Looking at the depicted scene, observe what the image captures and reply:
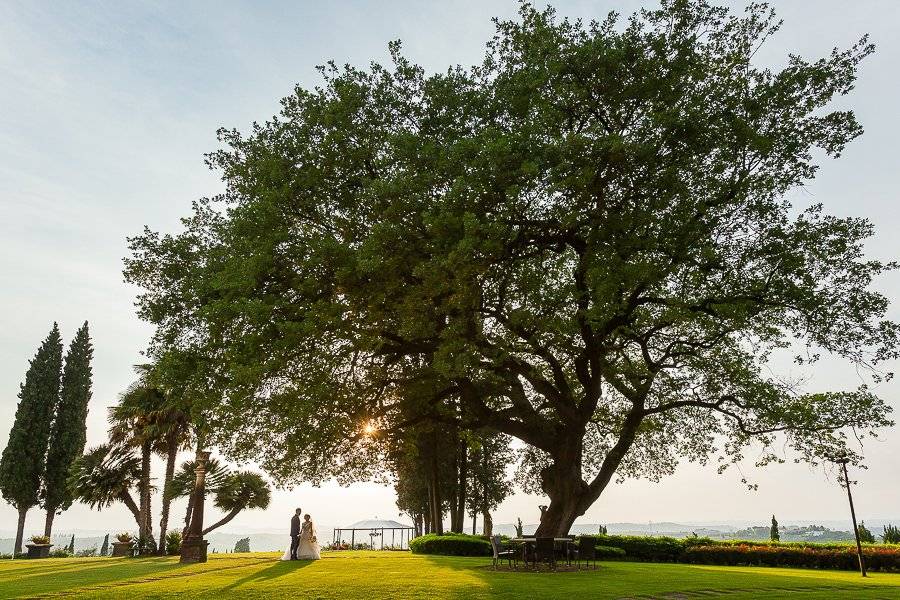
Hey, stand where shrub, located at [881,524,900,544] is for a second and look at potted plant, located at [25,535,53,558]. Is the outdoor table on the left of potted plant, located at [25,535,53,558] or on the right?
left

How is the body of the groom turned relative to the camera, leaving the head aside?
to the viewer's right

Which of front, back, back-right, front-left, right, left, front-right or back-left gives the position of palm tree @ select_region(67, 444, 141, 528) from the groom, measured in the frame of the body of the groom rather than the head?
back-left

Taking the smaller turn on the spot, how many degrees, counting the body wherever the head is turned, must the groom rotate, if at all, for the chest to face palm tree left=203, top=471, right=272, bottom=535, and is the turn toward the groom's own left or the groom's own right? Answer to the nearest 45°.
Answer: approximately 90° to the groom's own left

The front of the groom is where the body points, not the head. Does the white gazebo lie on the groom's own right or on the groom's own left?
on the groom's own left

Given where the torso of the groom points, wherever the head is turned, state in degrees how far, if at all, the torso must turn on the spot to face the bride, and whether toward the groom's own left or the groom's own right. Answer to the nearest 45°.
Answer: approximately 45° to the groom's own left

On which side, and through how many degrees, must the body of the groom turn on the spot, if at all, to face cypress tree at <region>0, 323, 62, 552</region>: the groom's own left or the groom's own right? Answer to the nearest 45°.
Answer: approximately 135° to the groom's own left

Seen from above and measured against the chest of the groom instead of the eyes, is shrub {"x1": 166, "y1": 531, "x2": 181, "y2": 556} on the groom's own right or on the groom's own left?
on the groom's own left

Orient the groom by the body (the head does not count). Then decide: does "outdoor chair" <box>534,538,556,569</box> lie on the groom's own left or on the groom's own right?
on the groom's own right

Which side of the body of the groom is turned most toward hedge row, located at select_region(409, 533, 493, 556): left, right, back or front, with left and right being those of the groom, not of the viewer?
front

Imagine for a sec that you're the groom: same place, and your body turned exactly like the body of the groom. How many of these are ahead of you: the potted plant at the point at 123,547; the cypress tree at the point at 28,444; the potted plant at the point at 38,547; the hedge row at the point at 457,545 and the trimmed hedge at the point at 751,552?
2

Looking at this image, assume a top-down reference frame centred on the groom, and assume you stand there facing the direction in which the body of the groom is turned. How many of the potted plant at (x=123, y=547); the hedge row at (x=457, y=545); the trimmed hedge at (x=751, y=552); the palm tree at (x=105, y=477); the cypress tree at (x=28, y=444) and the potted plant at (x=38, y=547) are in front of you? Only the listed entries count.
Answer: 2

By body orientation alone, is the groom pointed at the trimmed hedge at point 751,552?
yes

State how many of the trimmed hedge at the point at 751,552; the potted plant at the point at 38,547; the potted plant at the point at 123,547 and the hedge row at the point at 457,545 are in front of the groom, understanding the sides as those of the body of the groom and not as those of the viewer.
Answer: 2

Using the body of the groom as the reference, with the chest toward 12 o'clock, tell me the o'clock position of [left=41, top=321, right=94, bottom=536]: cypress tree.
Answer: The cypress tree is roughly at 8 o'clock from the groom.

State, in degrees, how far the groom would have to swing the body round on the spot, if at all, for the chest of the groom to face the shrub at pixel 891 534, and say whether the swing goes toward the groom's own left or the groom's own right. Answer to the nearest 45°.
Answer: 0° — they already face it

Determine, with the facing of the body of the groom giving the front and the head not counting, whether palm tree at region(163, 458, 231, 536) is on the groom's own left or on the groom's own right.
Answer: on the groom's own left

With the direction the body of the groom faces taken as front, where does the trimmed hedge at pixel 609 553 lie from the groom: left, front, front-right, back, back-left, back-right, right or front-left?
front

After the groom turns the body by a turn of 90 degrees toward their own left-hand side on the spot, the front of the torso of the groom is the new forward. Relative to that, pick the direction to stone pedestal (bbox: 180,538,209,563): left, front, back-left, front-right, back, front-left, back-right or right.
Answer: left
